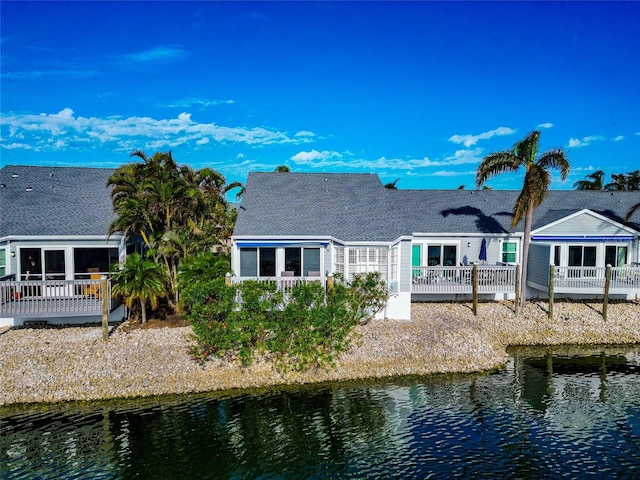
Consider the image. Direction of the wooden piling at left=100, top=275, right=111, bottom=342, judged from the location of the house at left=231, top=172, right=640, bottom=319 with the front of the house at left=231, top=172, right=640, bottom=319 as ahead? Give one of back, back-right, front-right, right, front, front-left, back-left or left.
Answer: front-right

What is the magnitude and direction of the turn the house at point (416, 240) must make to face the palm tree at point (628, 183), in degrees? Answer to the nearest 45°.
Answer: approximately 135° to its left

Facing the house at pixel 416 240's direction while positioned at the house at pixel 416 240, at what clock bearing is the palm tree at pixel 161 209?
The palm tree is roughly at 2 o'clock from the house.

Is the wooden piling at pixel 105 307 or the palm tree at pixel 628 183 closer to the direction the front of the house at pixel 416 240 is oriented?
the wooden piling

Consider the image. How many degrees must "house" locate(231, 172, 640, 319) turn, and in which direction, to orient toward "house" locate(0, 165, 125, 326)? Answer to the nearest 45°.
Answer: approximately 45° to its right

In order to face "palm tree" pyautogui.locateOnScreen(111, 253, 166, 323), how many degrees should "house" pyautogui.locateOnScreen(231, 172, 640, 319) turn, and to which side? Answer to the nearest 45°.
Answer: approximately 45° to its right

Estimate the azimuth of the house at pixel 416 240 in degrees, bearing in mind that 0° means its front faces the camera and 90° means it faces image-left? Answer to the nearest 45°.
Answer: approximately 0°

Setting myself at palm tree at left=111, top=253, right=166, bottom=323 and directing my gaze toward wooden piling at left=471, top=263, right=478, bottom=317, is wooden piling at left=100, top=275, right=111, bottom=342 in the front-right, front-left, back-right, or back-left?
back-right
